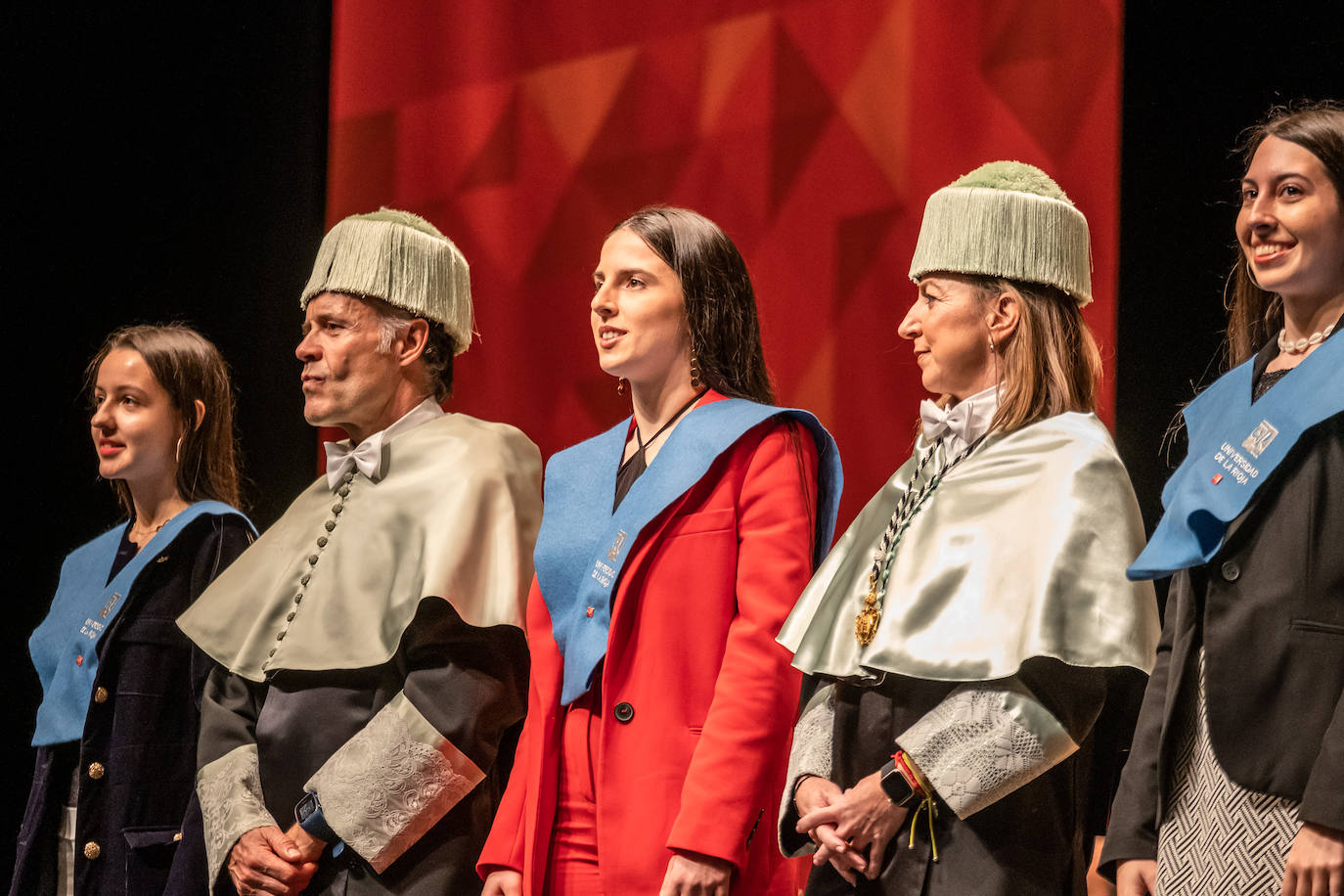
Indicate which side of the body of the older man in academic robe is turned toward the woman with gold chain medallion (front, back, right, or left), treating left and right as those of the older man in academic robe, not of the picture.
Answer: left

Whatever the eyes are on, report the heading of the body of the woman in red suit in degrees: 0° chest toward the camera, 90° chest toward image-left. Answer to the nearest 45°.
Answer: approximately 45°

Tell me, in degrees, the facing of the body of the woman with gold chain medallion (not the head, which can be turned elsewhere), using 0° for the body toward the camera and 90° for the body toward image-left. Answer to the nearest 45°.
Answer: approximately 45°

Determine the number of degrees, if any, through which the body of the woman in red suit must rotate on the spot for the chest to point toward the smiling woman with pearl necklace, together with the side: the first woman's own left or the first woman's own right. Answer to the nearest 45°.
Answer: approximately 90° to the first woman's own left

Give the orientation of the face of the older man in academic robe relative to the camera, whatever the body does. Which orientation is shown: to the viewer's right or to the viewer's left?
to the viewer's left

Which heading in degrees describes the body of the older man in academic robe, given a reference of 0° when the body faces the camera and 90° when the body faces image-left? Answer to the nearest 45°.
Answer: approximately 45°

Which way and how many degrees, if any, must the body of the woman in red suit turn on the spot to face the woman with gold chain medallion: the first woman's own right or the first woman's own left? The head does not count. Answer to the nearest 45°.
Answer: approximately 90° to the first woman's own left

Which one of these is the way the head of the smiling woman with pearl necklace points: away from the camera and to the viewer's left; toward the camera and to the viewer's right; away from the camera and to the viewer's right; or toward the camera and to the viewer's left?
toward the camera and to the viewer's left

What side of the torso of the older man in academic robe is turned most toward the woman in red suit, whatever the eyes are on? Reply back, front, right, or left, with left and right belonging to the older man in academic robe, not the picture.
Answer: left
